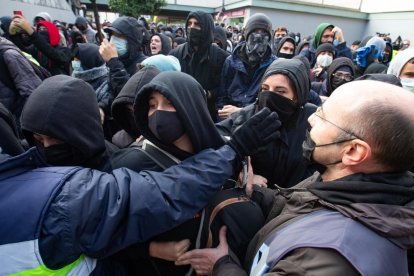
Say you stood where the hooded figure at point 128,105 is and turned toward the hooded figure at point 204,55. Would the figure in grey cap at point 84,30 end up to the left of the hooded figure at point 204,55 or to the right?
left

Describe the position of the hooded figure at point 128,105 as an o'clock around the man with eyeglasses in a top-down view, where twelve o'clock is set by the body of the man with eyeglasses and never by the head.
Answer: The hooded figure is roughly at 1 o'clock from the man with eyeglasses.

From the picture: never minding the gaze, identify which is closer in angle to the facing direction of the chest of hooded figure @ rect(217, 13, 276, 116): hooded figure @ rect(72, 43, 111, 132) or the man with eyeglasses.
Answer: the man with eyeglasses

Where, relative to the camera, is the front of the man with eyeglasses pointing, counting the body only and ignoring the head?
to the viewer's left

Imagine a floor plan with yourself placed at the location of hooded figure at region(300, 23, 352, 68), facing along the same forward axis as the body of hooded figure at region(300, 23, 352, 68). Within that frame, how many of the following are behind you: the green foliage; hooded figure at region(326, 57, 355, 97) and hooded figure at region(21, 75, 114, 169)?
1

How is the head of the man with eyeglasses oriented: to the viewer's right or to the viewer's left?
to the viewer's left

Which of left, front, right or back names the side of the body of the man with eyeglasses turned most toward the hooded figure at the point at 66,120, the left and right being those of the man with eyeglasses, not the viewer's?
front

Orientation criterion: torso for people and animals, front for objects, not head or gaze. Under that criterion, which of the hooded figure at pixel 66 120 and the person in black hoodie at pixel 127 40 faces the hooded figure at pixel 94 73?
the person in black hoodie

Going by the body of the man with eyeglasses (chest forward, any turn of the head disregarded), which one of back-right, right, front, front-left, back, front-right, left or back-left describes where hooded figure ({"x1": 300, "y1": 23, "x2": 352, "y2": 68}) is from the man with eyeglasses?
right

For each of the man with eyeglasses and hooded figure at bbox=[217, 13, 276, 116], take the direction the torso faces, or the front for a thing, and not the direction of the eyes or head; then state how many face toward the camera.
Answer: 1

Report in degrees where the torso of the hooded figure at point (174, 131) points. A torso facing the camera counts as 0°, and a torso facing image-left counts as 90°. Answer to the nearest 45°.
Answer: approximately 45°

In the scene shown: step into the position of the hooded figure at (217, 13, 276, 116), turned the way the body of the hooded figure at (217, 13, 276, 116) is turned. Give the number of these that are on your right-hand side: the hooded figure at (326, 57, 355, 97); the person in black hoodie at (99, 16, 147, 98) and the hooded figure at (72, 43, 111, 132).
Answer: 2

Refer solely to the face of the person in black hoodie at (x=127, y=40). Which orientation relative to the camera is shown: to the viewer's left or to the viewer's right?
to the viewer's left
